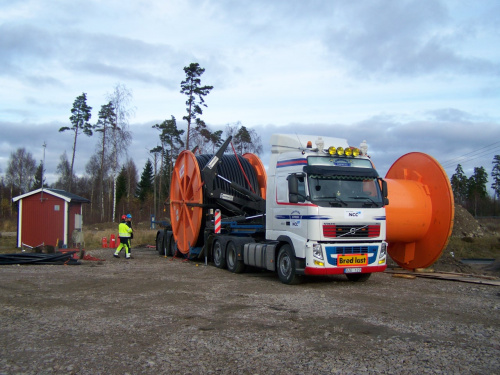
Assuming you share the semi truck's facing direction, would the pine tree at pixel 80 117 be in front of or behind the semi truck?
behind

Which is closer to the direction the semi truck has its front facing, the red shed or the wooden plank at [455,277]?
the wooden plank

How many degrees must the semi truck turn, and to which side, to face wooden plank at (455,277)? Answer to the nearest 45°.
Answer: approximately 45° to its left

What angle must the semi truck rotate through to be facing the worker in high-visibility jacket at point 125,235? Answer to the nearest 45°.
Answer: approximately 180°

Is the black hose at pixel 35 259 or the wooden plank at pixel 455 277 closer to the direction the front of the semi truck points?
the wooden plank

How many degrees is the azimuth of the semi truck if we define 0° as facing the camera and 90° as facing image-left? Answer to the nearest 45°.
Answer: approximately 315°

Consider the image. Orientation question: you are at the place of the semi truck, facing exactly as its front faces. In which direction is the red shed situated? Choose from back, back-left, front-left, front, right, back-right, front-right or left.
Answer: back

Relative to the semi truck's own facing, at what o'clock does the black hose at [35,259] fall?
The black hose is roughly at 5 o'clock from the semi truck.
